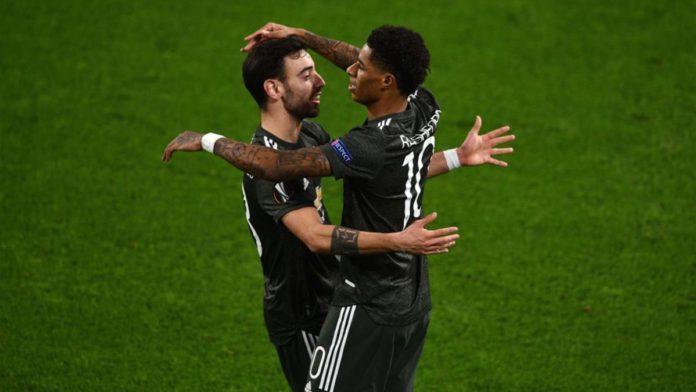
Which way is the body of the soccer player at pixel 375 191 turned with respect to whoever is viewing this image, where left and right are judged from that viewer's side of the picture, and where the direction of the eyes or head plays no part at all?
facing away from the viewer and to the left of the viewer
